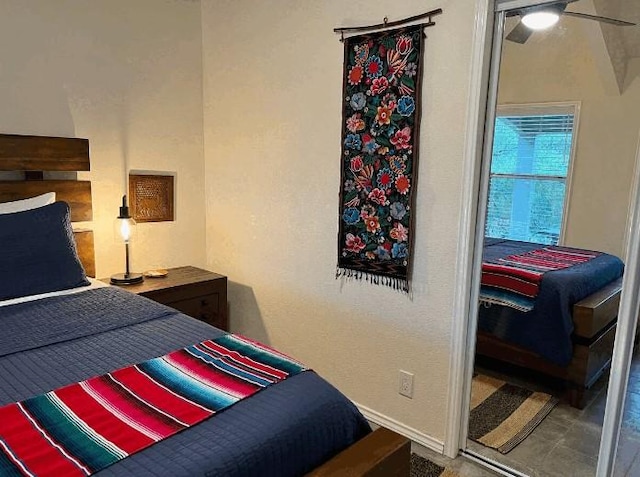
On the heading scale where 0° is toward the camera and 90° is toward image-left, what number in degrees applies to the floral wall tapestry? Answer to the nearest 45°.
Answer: approximately 45°

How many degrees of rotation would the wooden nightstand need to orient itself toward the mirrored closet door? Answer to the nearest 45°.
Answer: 0° — it already faces it

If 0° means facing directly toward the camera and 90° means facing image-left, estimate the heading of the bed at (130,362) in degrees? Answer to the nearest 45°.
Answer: approximately 315°

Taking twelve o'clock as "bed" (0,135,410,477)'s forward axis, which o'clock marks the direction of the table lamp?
The table lamp is roughly at 7 o'clock from the bed.

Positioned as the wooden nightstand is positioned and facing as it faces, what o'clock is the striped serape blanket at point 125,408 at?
The striped serape blanket is roughly at 2 o'clock from the wooden nightstand.

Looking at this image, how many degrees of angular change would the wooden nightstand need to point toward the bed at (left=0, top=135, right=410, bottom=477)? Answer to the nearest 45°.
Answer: approximately 45° to its right

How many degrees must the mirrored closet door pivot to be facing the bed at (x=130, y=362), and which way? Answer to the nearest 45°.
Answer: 0° — it already faces it
